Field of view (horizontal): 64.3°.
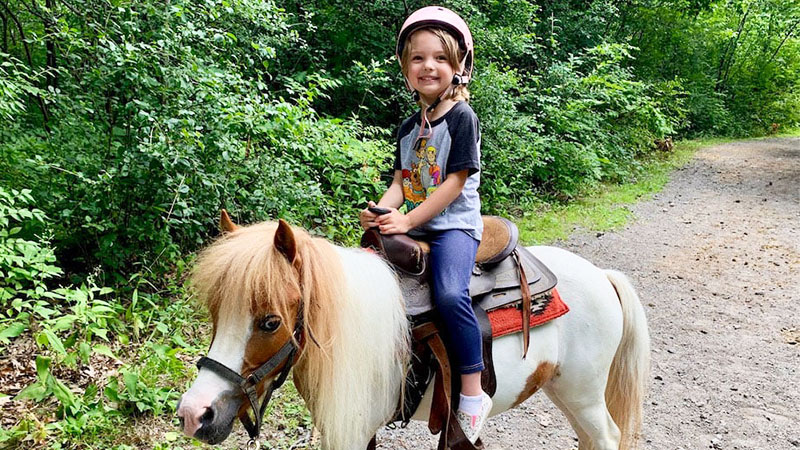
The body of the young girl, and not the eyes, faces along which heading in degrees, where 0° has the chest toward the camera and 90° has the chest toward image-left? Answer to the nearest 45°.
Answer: approximately 45°

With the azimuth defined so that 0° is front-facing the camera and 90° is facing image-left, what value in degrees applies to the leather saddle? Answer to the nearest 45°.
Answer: approximately 45°
